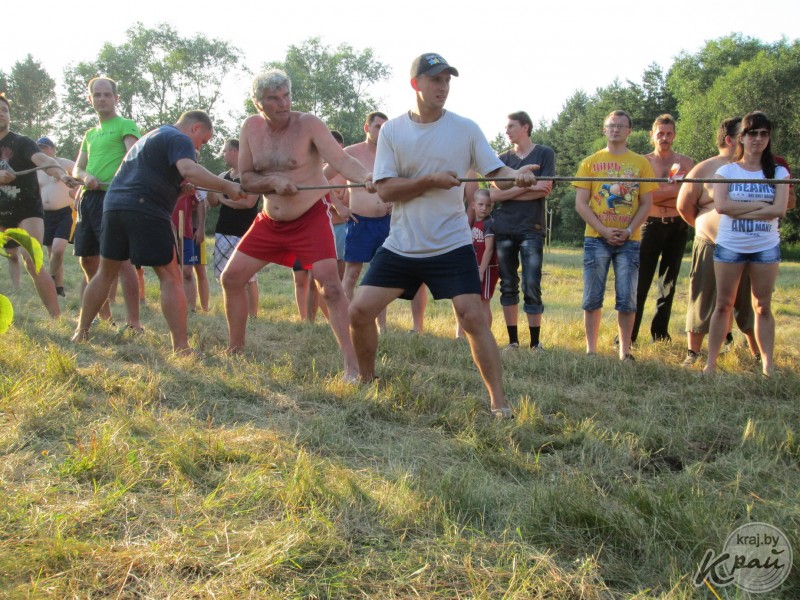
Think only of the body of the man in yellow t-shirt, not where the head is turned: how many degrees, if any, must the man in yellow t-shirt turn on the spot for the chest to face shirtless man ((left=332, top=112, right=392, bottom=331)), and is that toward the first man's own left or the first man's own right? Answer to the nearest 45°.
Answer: approximately 90° to the first man's own right

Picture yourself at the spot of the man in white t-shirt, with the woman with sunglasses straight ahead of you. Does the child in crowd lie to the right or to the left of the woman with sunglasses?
left

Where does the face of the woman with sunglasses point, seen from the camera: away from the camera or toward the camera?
toward the camera

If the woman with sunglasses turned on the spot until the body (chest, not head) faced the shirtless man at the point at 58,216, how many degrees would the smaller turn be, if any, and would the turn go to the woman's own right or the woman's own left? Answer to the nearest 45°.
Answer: approximately 90° to the woman's own right

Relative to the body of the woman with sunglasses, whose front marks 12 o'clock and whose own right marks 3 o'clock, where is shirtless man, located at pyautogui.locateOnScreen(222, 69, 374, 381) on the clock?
The shirtless man is roughly at 2 o'clock from the woman with sunglasses.

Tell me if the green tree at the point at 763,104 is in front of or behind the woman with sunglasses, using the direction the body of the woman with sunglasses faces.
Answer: behind

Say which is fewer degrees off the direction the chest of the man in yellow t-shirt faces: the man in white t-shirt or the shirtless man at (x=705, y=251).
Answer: the man in white t-shirt

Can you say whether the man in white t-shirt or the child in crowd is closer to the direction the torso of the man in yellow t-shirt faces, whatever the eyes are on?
the man in white t-shirt

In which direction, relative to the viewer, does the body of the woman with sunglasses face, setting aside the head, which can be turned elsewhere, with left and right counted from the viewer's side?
facing the viewer

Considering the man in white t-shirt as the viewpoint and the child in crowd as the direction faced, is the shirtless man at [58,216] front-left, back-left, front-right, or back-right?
front-left

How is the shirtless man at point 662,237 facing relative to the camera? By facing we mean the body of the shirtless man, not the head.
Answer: toward the camera

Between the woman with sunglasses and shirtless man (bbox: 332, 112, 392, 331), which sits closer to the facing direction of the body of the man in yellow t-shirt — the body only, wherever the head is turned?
the woman with sunglasses

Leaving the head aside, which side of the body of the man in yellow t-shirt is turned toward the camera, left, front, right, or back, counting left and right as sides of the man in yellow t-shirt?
front

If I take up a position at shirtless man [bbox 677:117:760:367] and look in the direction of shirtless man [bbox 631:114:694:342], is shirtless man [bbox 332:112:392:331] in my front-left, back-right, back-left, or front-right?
front-left

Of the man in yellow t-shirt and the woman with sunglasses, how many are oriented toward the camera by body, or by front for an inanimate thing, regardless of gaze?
2
